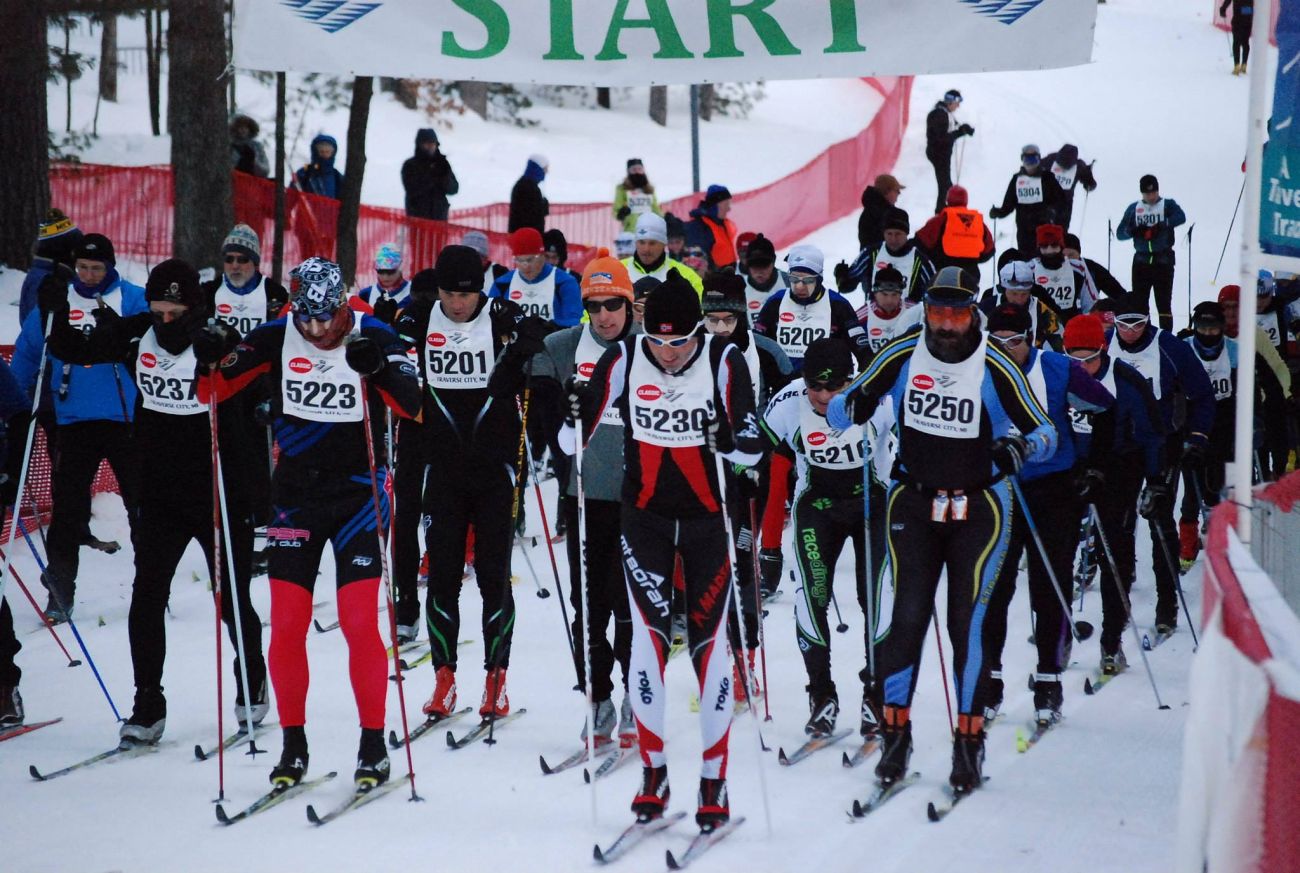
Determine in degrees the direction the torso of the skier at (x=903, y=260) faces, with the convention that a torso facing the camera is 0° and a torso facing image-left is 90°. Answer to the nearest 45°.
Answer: approximately 0°

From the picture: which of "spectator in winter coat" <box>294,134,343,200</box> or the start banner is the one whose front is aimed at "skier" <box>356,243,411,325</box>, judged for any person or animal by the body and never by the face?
the spectator in winter coat

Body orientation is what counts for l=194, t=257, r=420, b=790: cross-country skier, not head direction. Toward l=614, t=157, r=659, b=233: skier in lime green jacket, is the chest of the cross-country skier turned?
no

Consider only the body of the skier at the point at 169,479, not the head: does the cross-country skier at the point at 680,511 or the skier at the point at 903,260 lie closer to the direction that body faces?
the cross-country skier

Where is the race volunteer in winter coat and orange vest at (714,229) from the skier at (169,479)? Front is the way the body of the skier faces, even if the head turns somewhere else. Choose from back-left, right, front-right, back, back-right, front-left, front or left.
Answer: back-left

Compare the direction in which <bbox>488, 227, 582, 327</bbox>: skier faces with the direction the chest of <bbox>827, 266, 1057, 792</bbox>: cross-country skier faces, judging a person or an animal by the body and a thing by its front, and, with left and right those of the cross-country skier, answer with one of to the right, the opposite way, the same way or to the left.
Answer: the same way

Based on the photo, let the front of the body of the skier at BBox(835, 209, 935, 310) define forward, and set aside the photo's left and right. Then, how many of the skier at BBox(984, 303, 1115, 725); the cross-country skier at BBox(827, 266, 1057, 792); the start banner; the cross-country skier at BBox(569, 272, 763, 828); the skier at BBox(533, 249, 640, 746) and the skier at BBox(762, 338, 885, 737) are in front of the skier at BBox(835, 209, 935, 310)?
6

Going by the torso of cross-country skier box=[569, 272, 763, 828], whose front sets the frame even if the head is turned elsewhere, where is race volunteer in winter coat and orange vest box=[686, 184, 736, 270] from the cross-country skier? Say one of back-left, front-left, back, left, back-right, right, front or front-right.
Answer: back

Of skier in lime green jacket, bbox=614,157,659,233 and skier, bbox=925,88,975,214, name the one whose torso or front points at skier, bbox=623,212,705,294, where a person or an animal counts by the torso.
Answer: the skier in lime green jacket

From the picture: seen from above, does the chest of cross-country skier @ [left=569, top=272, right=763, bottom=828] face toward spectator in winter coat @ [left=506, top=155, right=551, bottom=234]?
no

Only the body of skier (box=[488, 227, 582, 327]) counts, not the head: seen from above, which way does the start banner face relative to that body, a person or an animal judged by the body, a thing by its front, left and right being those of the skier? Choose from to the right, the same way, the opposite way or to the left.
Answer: the same way

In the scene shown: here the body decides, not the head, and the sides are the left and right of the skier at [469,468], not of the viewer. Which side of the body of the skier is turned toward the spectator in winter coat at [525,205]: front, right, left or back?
back

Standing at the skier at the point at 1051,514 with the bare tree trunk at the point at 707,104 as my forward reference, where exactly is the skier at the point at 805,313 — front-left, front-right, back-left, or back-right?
front-left

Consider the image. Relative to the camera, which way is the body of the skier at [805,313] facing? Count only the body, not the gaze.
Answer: toward the camera

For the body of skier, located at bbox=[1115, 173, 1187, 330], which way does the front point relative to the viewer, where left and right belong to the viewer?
facing the viewer

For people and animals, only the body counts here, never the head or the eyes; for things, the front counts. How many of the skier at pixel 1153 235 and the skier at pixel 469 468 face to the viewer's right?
0

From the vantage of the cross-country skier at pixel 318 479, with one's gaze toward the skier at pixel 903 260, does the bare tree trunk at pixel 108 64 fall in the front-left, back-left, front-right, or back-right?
front-left

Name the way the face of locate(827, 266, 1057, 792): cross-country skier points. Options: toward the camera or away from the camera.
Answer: toward the camera
